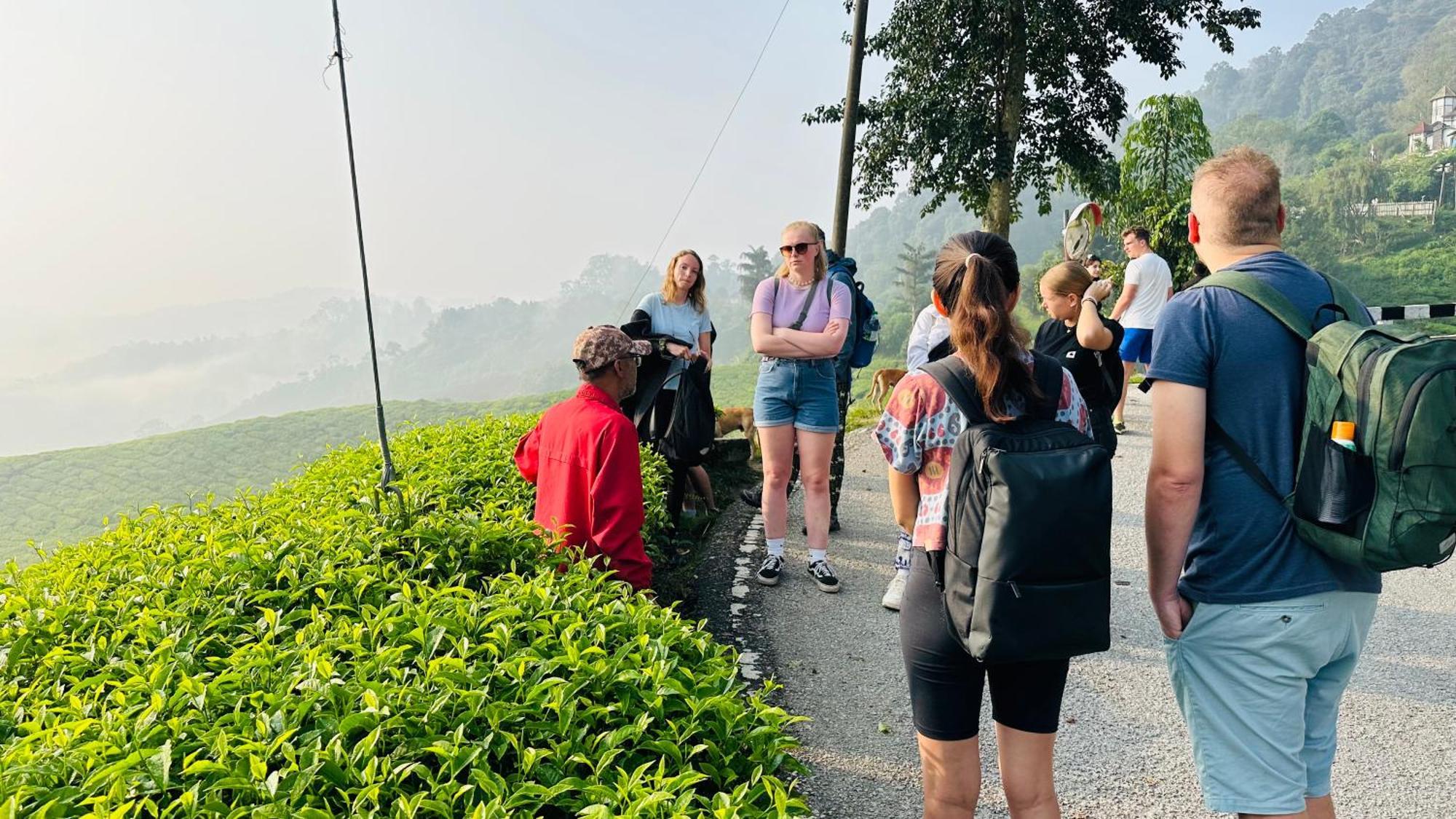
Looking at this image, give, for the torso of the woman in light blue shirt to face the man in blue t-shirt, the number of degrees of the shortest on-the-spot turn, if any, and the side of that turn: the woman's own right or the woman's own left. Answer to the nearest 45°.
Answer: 0° — they already face them

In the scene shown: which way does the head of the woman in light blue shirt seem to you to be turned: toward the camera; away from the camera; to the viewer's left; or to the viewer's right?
toward the camera

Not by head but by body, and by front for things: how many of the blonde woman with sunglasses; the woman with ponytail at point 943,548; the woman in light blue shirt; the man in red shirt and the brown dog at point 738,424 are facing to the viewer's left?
1

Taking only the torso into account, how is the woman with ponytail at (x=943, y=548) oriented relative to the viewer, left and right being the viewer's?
facing away from the viewer

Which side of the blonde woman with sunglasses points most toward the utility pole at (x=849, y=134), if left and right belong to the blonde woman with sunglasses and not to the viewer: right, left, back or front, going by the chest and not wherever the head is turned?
back

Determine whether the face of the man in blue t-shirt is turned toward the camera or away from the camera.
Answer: away from the camera

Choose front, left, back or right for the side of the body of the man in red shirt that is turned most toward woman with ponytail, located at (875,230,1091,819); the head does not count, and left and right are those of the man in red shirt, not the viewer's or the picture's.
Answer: right

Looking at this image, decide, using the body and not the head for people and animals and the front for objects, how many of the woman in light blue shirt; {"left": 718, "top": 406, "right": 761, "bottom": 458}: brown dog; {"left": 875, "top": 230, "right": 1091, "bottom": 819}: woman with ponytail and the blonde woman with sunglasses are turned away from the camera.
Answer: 1

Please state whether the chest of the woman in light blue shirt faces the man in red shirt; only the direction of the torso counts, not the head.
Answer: yes

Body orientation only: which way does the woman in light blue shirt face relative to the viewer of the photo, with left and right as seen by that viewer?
facing the viewer

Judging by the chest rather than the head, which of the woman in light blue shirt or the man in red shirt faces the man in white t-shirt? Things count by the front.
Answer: the man in red shirt

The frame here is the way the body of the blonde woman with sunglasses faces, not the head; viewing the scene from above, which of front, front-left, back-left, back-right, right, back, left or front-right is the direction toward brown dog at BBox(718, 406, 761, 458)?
back

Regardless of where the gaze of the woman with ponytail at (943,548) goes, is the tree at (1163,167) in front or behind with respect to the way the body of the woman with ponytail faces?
in front

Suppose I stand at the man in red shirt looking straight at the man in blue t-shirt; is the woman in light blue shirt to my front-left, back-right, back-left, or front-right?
back-left
